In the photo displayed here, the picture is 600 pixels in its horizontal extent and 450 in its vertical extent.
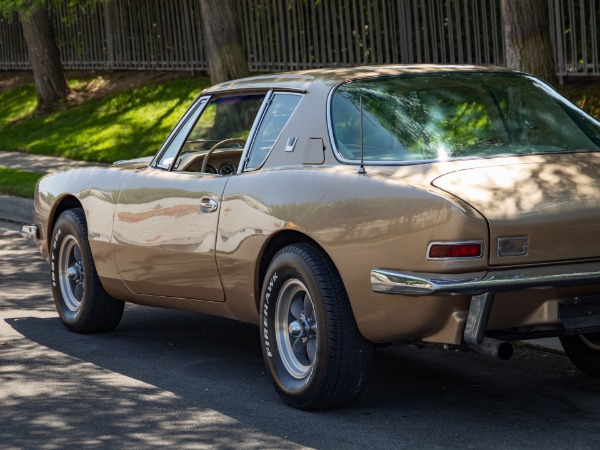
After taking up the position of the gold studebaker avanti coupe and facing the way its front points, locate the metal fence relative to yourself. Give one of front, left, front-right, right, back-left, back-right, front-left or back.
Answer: front-right

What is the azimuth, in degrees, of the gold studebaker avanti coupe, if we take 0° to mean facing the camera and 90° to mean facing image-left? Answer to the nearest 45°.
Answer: approximately 135°

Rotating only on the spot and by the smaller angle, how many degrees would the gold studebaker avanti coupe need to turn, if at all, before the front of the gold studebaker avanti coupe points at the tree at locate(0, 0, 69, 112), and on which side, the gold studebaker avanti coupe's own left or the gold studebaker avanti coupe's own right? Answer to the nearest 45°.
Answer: approximately 45° to the gold studebaker avanti coupe's own right
